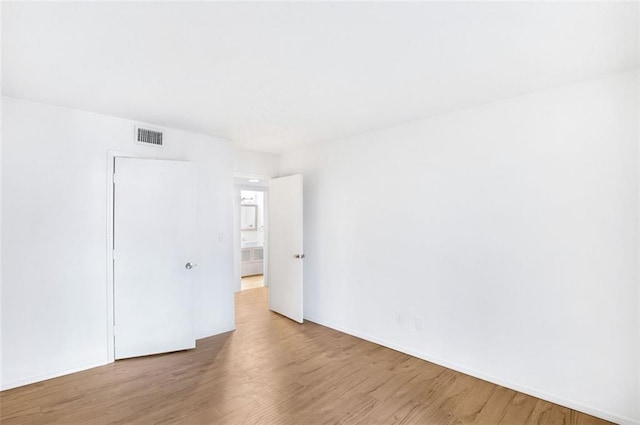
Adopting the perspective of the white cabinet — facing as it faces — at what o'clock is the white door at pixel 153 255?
The white door is roughly at 2 o'clock from the white cabinet.

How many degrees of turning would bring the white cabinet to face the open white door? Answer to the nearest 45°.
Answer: approximately 45° to its right

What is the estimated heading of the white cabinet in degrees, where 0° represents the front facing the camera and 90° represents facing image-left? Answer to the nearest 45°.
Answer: approximately 315°

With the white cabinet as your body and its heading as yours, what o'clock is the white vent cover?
The white vent cover is roughly at 2 o'clock from the white cabinet.
